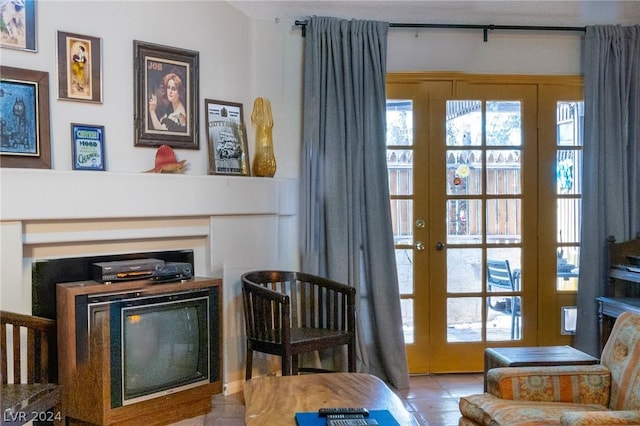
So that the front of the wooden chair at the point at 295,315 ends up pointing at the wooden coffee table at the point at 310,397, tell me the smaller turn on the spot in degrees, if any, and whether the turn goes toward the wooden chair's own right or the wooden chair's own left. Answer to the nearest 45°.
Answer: approximately 45° to the wooden chair's own right

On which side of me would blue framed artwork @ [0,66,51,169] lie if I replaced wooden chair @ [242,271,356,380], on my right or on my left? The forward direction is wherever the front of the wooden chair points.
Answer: on my right

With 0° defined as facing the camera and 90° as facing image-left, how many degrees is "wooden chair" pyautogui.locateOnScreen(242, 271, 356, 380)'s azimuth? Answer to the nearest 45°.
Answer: approximately 315°

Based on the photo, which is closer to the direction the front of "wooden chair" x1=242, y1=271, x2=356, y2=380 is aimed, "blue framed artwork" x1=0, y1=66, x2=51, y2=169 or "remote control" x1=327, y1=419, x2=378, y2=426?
the remote control

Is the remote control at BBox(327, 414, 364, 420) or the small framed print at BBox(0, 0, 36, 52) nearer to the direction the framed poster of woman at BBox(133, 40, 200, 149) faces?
the remote control

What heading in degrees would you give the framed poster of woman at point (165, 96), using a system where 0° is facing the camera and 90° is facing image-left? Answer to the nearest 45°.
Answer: approximately 315°

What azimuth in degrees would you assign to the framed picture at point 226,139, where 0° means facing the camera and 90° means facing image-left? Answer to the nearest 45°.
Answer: approximately 315°

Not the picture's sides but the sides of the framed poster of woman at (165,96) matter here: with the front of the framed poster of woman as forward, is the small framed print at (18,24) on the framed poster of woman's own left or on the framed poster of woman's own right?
on the framed poster of woman's own right

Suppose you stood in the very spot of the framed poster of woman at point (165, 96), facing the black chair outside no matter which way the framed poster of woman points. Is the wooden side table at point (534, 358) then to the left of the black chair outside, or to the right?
right

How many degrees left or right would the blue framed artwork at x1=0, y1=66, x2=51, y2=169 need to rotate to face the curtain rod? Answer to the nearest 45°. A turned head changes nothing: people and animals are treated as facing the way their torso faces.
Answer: approximately 45° to its left
